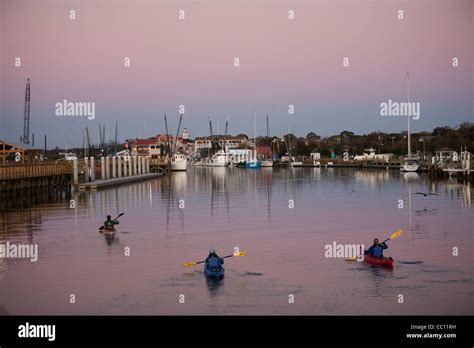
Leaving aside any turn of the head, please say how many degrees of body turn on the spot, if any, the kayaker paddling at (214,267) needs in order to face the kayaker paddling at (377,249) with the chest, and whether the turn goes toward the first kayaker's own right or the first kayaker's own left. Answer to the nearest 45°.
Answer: approximately 90° to the first kayaker's own right

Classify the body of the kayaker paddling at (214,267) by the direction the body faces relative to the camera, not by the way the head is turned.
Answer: away from the camera

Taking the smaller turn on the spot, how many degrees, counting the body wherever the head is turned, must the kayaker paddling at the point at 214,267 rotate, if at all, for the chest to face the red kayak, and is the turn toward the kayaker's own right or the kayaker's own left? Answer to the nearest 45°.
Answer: approximately 90° to the kayaker's own right
